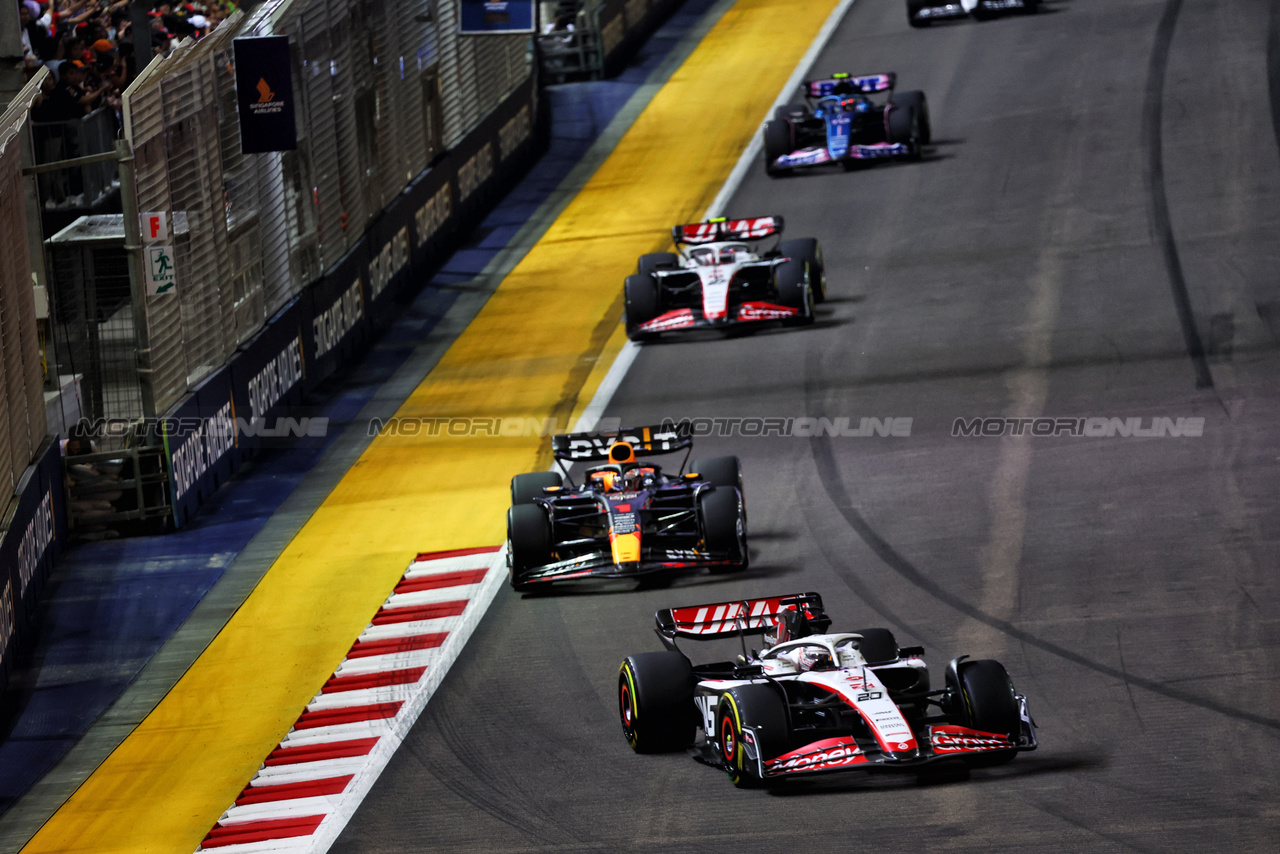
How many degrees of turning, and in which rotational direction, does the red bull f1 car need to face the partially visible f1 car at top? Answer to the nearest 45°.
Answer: approximately 180°

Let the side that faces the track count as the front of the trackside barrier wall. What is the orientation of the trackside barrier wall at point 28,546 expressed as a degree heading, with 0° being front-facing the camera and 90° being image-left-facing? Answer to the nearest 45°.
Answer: approximately 315°

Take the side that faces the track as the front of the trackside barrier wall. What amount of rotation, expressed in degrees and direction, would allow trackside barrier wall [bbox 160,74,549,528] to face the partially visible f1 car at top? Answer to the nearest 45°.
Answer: approximately 90° to its left

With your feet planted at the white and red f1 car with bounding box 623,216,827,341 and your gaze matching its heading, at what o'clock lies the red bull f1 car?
The red bull f1 car is roughly at 12 o'clock from the white and red f1 car.

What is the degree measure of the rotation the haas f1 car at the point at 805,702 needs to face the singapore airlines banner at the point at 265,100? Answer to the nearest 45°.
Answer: approximately 180°

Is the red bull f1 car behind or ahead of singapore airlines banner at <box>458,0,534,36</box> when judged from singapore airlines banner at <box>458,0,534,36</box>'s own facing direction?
ahead

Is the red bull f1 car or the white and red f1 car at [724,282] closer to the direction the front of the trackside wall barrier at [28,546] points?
the red bull f1 car

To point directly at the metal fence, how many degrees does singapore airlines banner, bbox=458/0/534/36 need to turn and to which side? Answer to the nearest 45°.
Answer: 0° — it already faces it

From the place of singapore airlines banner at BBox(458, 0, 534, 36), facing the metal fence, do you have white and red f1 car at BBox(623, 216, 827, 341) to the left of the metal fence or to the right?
left

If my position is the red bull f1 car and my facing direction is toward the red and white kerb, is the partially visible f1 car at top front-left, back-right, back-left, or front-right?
back-right
